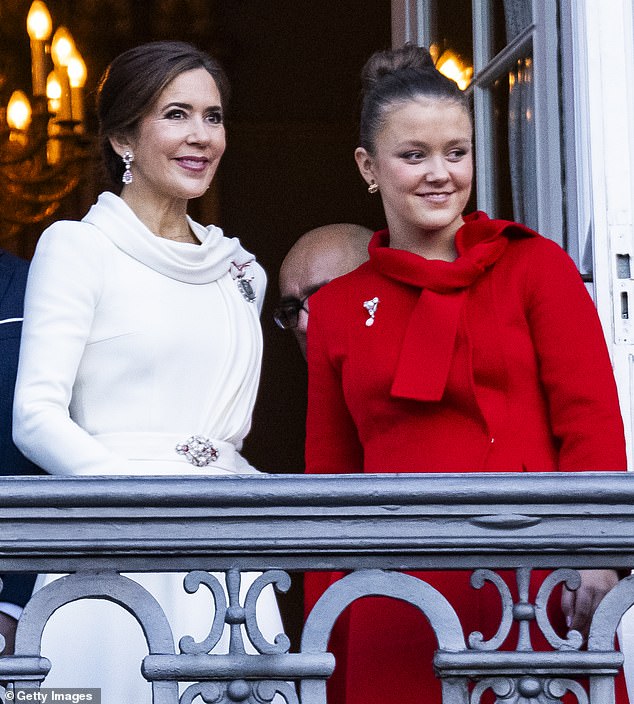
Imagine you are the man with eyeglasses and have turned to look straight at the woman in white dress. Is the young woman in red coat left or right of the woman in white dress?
left

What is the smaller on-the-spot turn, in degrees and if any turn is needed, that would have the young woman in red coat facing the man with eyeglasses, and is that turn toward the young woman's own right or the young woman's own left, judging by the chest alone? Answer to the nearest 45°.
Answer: approximately 180°

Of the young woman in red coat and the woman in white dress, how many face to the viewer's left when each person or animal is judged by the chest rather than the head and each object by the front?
0

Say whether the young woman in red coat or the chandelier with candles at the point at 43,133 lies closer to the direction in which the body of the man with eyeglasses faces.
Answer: the young woman in red coat

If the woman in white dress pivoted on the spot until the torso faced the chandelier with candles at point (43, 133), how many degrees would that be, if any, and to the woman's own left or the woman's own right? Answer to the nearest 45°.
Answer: approximately 135° to the woman's own left

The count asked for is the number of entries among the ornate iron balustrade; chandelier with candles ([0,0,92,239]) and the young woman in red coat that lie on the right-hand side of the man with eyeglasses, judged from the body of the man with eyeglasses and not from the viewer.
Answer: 1

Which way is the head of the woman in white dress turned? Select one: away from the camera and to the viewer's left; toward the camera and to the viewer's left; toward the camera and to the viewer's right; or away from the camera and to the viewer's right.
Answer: toward the camera and to the viewer's right

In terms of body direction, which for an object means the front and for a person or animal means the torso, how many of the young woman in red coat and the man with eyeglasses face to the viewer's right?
0

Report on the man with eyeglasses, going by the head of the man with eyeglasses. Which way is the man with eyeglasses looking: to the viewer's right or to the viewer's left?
to the viewer's left

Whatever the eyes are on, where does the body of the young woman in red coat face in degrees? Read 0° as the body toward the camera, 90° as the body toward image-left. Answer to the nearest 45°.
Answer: approximately 0°

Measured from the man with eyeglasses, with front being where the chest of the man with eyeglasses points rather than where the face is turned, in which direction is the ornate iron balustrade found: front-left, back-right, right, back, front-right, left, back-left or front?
front-left

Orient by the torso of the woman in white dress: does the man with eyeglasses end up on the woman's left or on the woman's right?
on the woman's left

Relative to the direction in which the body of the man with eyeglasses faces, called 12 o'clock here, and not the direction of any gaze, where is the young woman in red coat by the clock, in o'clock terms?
The young woman in red coat is roughly at 10 o'clock from the man with eyeglasses.
